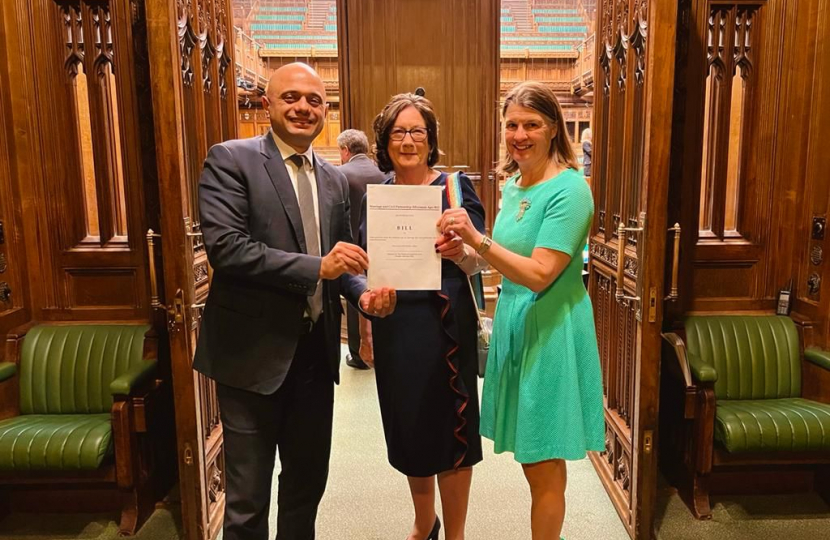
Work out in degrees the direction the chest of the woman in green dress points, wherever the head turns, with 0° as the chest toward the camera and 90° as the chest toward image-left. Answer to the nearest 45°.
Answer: approximately 45°

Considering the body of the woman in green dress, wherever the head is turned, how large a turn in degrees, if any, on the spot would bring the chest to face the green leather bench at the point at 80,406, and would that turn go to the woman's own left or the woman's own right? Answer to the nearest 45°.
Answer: approximately 45° to the woman's own right

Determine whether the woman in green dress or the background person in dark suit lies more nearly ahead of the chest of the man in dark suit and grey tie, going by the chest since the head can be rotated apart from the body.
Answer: the woman in green dress

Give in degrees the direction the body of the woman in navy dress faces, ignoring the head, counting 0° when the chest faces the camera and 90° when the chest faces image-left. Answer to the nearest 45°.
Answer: approximately 0°

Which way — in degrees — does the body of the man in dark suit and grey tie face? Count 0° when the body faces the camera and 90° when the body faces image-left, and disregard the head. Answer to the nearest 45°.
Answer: approximately 315°

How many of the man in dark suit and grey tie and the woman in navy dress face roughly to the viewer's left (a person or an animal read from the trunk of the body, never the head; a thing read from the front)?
0

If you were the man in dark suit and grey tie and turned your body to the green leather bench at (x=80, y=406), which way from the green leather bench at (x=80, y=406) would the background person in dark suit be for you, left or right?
right

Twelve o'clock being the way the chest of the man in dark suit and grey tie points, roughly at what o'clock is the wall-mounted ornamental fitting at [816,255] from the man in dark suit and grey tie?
The wall-mounted ornamental fitting is roughly at 10 o'clock from the man in dark suit and grey tie.

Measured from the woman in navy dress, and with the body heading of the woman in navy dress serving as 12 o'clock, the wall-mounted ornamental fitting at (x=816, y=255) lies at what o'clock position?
The wall-mounted ornamental fitting is roughly at 8 o'clock from the woman in navy dress.
